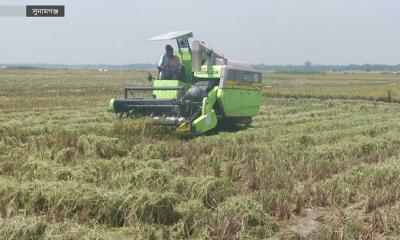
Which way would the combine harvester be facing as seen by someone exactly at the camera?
facing the viewer and to the left of the viewer

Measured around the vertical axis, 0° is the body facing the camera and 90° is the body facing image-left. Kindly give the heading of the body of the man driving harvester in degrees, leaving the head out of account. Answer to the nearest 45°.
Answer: approximately 45°
